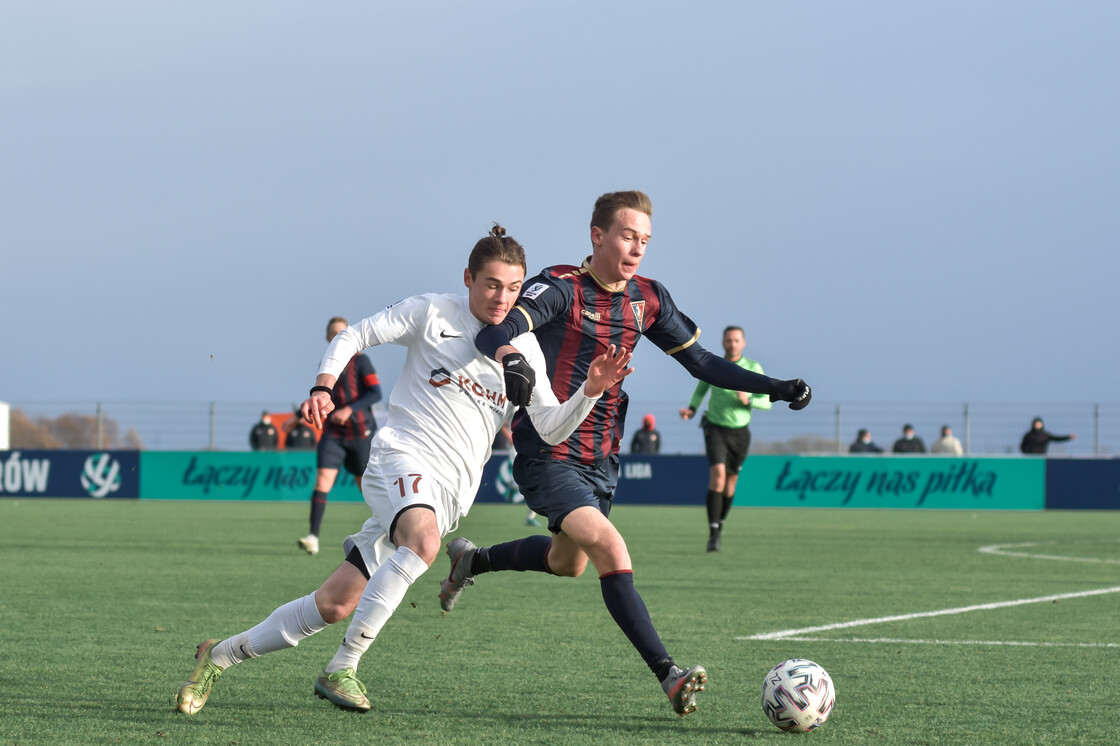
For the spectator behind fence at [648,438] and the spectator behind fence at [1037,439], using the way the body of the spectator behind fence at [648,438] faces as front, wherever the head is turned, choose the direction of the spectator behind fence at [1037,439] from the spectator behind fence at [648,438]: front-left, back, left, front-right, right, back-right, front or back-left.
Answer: left

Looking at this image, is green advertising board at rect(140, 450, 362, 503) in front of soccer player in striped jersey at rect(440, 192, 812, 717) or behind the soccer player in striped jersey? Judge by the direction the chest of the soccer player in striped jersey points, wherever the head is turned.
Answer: behind

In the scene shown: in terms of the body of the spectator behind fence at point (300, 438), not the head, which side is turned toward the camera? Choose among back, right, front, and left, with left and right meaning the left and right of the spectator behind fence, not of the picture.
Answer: front

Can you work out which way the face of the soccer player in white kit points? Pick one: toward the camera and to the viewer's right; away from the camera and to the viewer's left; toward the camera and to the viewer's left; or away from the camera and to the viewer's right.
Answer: toward the camera and to the viewer's right

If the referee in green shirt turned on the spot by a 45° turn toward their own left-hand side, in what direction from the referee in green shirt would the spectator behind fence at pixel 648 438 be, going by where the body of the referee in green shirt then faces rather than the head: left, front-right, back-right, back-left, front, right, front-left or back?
back-left

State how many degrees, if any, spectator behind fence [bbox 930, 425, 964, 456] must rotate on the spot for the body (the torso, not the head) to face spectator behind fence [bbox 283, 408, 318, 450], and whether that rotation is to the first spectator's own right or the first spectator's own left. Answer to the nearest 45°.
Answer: approximately 90° to the first spectator's own right

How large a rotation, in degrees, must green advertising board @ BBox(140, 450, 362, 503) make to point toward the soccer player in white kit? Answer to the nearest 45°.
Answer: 0° — it already faces them

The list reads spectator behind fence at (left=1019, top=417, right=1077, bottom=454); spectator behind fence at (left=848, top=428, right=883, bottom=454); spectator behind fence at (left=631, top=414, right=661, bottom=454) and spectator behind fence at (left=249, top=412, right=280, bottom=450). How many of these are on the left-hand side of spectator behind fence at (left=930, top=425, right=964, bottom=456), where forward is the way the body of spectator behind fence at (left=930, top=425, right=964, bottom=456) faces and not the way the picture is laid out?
1

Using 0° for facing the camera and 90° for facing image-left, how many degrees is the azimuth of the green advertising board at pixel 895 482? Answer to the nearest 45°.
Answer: approximately 0°

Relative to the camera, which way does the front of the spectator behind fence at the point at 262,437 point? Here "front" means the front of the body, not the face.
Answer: toward the camera

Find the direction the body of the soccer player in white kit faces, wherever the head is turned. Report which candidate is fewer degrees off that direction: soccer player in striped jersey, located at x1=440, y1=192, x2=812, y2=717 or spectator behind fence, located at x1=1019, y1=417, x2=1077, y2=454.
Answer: the soccer player in striped jersey

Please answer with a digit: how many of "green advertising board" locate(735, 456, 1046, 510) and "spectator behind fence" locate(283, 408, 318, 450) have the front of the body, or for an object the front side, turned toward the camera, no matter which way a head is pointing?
2

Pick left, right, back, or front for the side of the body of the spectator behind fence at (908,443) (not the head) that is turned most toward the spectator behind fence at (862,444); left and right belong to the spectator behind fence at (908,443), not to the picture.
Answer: right

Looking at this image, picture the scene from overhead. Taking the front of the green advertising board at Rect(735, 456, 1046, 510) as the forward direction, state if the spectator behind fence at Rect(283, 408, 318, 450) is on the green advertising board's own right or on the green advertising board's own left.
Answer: on the green advertising board's own right

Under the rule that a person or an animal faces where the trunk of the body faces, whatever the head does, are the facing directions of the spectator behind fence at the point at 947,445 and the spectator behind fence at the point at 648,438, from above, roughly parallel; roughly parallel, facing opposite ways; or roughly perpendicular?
roughly parallel

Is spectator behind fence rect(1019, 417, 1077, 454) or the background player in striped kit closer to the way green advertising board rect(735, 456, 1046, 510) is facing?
the background player in striped kit

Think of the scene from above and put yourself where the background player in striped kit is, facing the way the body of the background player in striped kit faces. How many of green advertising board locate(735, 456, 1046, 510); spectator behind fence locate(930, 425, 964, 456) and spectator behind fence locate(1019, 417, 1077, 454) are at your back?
3
